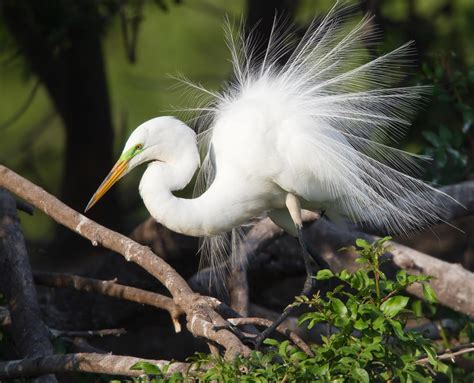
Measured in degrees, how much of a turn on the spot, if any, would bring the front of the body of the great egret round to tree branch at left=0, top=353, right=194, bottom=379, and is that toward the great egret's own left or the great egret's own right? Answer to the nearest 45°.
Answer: approximately 45° to the great egret's own left

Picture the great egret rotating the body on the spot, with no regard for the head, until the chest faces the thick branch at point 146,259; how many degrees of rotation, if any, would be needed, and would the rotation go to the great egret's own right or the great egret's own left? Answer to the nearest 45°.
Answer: approximately 45° to the great egret's own left

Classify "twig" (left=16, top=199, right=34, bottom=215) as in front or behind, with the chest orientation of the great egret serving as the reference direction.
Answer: in front

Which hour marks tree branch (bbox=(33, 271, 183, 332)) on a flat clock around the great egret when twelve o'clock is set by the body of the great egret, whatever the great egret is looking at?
The tree branch is roughly at 11 o'clock from the great egret.

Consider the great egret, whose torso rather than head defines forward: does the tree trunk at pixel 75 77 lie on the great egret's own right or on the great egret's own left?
on the great egret's own right

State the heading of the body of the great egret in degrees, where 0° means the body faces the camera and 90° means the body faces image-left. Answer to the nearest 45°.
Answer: approximately 90°

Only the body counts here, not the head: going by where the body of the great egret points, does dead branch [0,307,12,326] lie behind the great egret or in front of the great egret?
in front

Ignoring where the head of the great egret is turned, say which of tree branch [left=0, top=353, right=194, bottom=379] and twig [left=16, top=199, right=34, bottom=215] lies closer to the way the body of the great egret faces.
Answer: the twig
